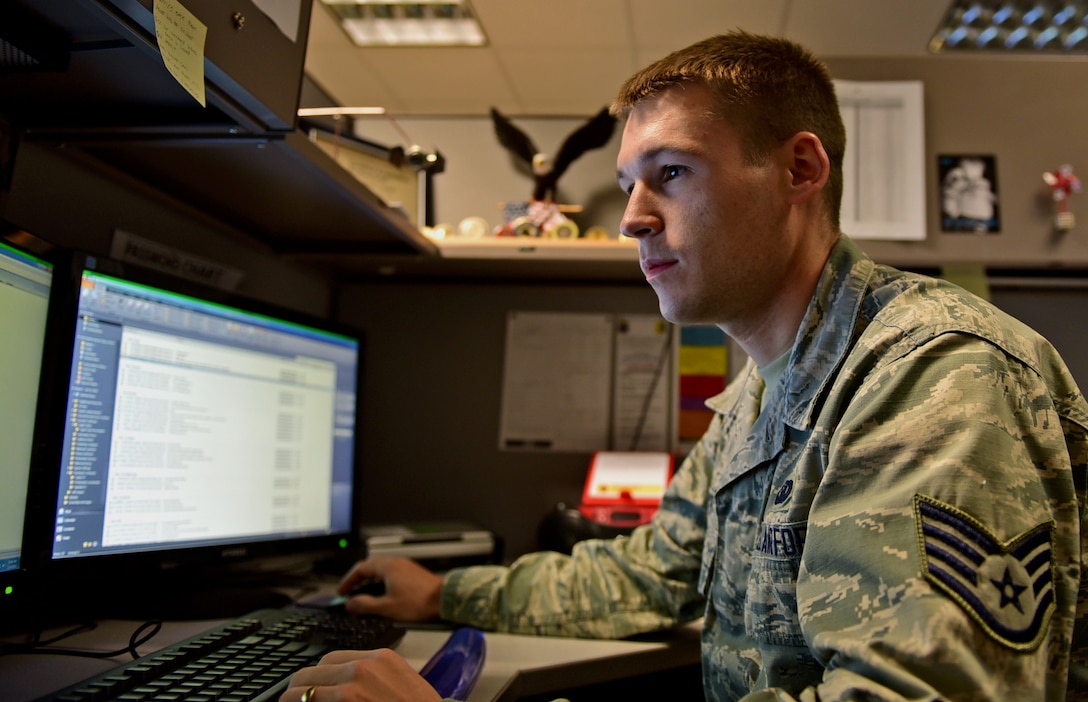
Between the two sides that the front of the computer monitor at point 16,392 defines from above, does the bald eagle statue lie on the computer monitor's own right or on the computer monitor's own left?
on the computer monitor's own left

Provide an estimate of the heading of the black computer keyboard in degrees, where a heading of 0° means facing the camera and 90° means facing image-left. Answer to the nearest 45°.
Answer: approximately 315°

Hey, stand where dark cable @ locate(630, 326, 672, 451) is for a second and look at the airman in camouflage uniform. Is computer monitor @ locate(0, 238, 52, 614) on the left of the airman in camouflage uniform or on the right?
right

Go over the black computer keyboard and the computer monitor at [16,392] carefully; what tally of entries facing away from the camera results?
0

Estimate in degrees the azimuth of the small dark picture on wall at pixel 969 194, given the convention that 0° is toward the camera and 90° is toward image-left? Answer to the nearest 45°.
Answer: approximately 0°

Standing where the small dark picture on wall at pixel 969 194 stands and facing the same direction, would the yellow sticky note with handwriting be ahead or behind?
ahead

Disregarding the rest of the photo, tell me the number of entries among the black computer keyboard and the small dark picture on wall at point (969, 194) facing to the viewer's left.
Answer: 0

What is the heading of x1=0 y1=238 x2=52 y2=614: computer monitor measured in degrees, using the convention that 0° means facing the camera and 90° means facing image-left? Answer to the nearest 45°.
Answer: approximately 315°

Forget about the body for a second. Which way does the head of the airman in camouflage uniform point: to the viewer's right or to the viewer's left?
to the viewer's left

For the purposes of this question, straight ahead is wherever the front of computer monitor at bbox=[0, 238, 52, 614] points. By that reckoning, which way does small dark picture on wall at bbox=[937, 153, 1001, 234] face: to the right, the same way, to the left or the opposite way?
to the right

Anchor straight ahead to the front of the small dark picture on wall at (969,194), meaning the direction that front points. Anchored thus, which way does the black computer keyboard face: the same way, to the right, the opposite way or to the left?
to the left

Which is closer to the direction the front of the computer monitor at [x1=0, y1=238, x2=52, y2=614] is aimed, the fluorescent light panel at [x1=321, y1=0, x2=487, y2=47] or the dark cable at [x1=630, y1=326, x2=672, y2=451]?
the dark cable

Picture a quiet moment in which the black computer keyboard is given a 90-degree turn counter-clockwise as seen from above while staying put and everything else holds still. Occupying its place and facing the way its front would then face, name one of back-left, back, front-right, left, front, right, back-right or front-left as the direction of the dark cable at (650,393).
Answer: front

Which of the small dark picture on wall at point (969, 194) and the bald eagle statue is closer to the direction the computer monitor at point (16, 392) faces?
the small dark picture on wall
